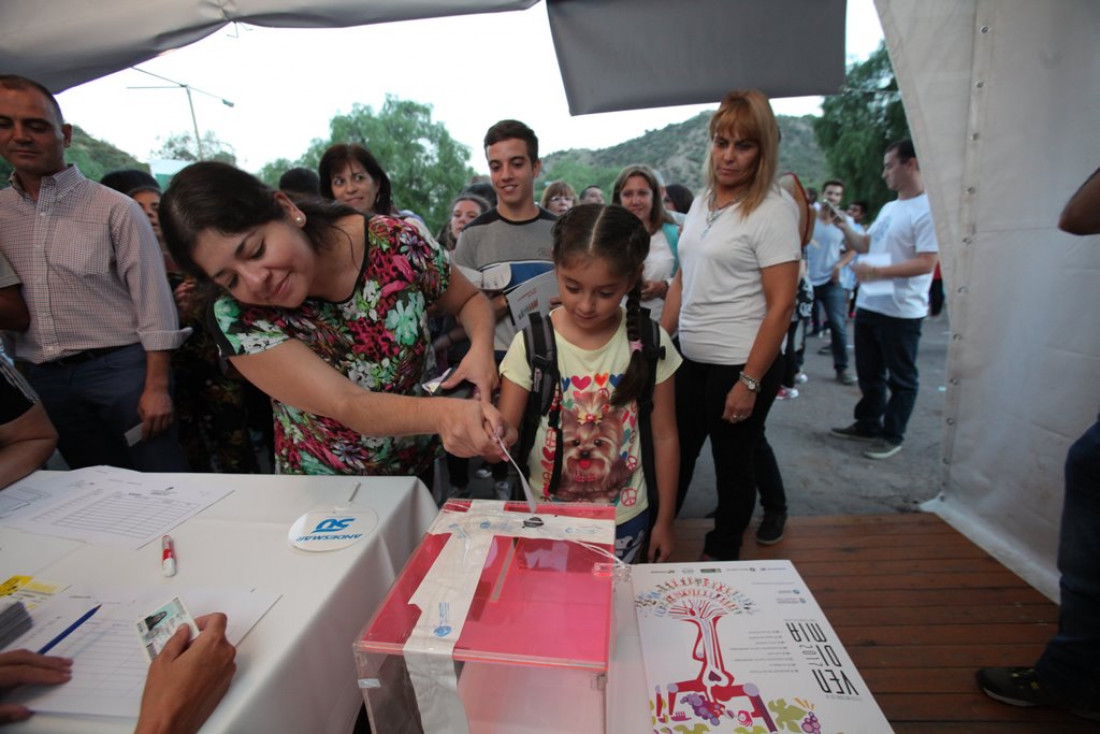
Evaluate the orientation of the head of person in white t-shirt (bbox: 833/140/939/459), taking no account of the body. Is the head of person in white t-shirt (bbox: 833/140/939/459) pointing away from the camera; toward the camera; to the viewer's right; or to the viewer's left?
to the viewer's left

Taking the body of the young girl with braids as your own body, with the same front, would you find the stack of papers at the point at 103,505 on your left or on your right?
on your right

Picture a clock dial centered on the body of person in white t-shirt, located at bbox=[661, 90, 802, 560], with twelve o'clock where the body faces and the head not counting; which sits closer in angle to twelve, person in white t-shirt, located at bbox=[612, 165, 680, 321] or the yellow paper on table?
the yellow paper on table

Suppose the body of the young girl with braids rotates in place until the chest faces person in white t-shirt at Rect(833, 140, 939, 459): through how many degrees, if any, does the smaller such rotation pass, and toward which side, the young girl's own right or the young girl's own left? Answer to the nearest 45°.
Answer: approximately 135° to the young girl's own left

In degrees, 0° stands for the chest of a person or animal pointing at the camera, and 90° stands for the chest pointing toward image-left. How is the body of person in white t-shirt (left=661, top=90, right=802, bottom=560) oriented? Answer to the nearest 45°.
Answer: approximately 45°

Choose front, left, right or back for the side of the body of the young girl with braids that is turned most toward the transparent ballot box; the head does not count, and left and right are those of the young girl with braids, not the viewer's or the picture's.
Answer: front

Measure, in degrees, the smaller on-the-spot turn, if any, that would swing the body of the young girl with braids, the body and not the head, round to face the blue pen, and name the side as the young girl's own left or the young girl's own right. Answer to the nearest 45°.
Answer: approximately 45° to the young girl's own right

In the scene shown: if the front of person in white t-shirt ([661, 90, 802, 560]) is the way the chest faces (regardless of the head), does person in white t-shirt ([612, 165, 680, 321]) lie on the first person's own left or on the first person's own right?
on the first person's own right

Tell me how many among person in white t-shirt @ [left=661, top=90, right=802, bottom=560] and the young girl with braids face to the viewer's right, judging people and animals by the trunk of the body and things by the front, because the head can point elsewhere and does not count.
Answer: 0

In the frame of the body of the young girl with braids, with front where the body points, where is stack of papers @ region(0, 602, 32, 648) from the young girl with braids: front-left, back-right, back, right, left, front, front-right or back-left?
front-right

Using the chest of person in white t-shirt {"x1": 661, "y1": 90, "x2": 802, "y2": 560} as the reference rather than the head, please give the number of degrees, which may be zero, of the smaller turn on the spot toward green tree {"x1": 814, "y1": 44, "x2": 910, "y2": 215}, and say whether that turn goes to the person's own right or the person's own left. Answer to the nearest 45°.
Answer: approximately 135° to the person's own right

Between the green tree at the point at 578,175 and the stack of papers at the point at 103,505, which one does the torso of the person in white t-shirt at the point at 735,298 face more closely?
the stack of papers
